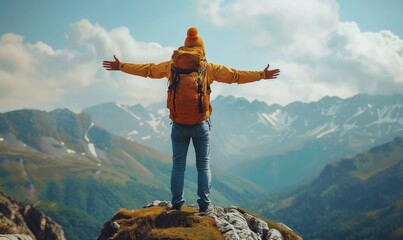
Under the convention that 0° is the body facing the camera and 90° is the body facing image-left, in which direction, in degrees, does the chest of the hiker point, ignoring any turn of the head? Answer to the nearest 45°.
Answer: approximately 180°
